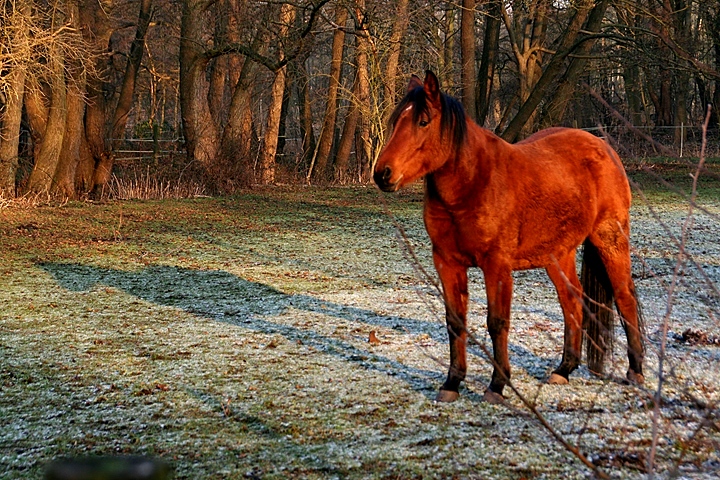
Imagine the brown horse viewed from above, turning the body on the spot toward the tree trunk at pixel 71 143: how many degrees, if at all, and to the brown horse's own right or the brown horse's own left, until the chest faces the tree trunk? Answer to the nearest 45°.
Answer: approximately 90° to the brown horse's own right

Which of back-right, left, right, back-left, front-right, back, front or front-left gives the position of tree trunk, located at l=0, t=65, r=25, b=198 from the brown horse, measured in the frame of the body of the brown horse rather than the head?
right

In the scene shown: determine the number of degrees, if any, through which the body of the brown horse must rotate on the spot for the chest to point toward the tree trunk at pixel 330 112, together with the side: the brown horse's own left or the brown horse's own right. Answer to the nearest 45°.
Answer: approximately 135° to the brown horse's own right

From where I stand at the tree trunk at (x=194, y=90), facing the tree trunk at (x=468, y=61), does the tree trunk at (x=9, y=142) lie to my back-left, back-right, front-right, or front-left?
back-right

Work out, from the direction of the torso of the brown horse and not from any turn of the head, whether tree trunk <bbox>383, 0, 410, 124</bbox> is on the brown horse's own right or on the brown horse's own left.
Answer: on the brown horse's own right

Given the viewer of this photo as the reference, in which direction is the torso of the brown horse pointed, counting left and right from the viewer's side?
facing the viewer and to the left of the viewer

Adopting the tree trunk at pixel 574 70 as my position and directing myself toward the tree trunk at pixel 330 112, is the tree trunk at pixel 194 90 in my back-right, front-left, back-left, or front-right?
front-left

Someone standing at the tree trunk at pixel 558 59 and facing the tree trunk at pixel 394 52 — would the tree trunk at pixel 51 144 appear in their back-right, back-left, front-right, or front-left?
front-left
